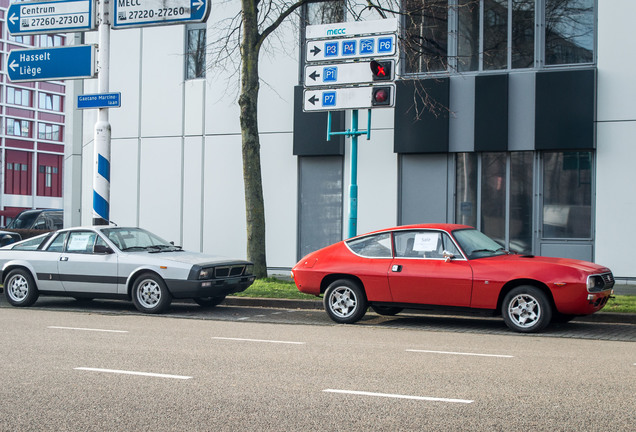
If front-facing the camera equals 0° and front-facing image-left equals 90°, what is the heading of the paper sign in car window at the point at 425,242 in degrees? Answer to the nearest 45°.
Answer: approximately 0°

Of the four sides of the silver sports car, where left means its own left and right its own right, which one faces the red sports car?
front

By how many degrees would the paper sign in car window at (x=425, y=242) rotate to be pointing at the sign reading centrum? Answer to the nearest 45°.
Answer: approximately 135° to its right

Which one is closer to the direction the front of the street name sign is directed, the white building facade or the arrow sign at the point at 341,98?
the arrow sign

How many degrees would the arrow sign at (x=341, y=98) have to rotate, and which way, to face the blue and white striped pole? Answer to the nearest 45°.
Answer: approximately 90° to its right

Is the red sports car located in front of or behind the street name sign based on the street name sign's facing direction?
in front

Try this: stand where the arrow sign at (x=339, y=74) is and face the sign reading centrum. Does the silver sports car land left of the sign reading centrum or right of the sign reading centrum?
left

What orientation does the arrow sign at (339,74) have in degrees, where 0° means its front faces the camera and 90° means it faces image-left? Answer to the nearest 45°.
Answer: approximately 0°
